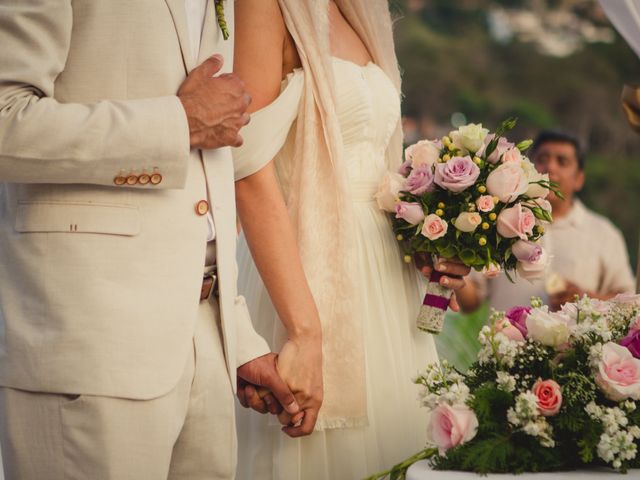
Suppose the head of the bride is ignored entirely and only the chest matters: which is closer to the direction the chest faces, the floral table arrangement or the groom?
the floral table arrangement

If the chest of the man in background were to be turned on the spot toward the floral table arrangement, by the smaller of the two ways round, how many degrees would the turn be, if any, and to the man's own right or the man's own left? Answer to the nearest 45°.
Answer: approximately 45° to the man's own left

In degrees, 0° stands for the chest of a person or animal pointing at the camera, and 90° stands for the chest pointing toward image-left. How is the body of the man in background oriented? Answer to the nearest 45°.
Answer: approximately 45°

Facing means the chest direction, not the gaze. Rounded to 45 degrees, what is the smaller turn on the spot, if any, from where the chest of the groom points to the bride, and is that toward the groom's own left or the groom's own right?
approximately 90° to the groom's own left

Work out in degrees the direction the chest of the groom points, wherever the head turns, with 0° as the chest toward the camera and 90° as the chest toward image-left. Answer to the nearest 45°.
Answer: approximately 315°

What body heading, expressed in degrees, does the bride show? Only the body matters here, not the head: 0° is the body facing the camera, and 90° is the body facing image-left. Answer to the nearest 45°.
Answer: approximately 315°
